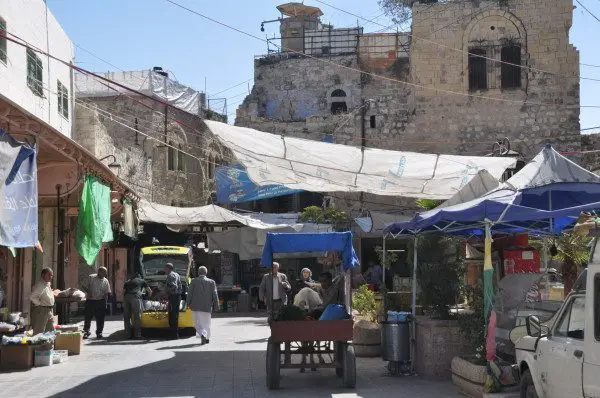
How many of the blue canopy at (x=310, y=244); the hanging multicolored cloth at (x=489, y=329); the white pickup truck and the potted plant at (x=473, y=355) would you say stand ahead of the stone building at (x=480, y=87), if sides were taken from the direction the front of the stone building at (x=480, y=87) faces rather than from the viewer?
4

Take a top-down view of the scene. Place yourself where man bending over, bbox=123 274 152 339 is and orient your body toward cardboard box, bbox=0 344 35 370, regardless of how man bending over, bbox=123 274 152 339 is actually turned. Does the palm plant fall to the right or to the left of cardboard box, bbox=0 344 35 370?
left

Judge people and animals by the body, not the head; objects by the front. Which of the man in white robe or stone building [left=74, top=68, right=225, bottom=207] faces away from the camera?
the man in white robe

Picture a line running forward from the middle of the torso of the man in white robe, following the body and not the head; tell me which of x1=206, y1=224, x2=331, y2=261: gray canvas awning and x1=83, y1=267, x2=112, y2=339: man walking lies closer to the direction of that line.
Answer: the gray canvas awning
